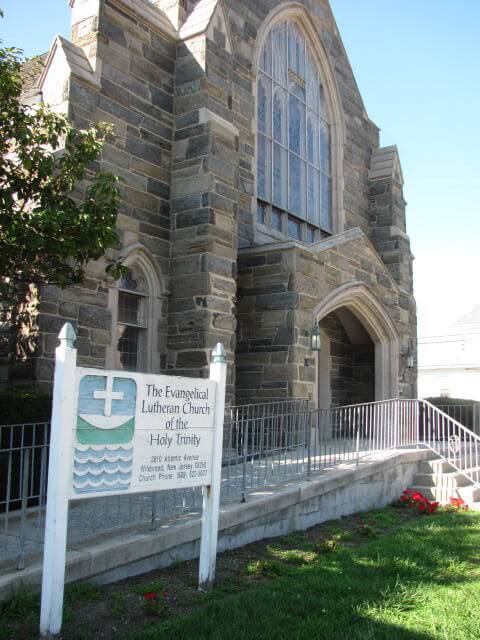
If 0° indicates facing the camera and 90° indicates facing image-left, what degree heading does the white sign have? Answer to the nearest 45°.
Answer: approximately 315°

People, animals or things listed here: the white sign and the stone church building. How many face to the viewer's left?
0

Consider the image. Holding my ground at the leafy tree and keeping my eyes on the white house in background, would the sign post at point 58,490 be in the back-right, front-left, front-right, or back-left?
back-right

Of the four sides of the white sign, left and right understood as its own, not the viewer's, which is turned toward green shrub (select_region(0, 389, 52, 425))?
back

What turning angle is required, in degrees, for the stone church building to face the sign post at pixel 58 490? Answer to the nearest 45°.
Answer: approximately 45° to its right

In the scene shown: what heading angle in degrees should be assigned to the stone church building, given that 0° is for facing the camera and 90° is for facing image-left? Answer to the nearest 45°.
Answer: approximately 315°

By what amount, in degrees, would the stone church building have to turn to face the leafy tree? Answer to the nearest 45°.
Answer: approximately 45° to its right

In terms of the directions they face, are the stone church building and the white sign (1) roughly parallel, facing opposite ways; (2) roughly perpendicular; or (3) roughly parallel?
roughly parallel

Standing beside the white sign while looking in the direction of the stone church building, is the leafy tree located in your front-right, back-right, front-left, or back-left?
front-left
